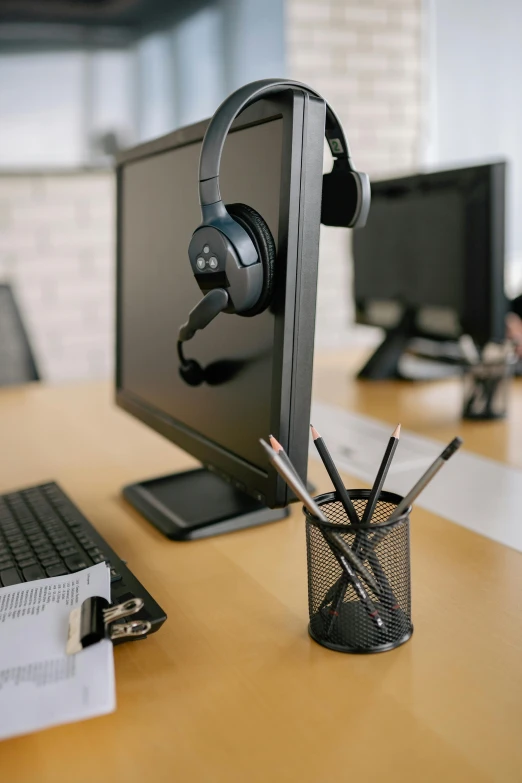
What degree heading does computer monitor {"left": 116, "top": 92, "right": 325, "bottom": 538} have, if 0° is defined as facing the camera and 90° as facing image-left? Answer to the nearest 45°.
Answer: approximately 45°

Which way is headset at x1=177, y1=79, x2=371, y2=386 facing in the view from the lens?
facing away from the viewer and to the left of the viewer
